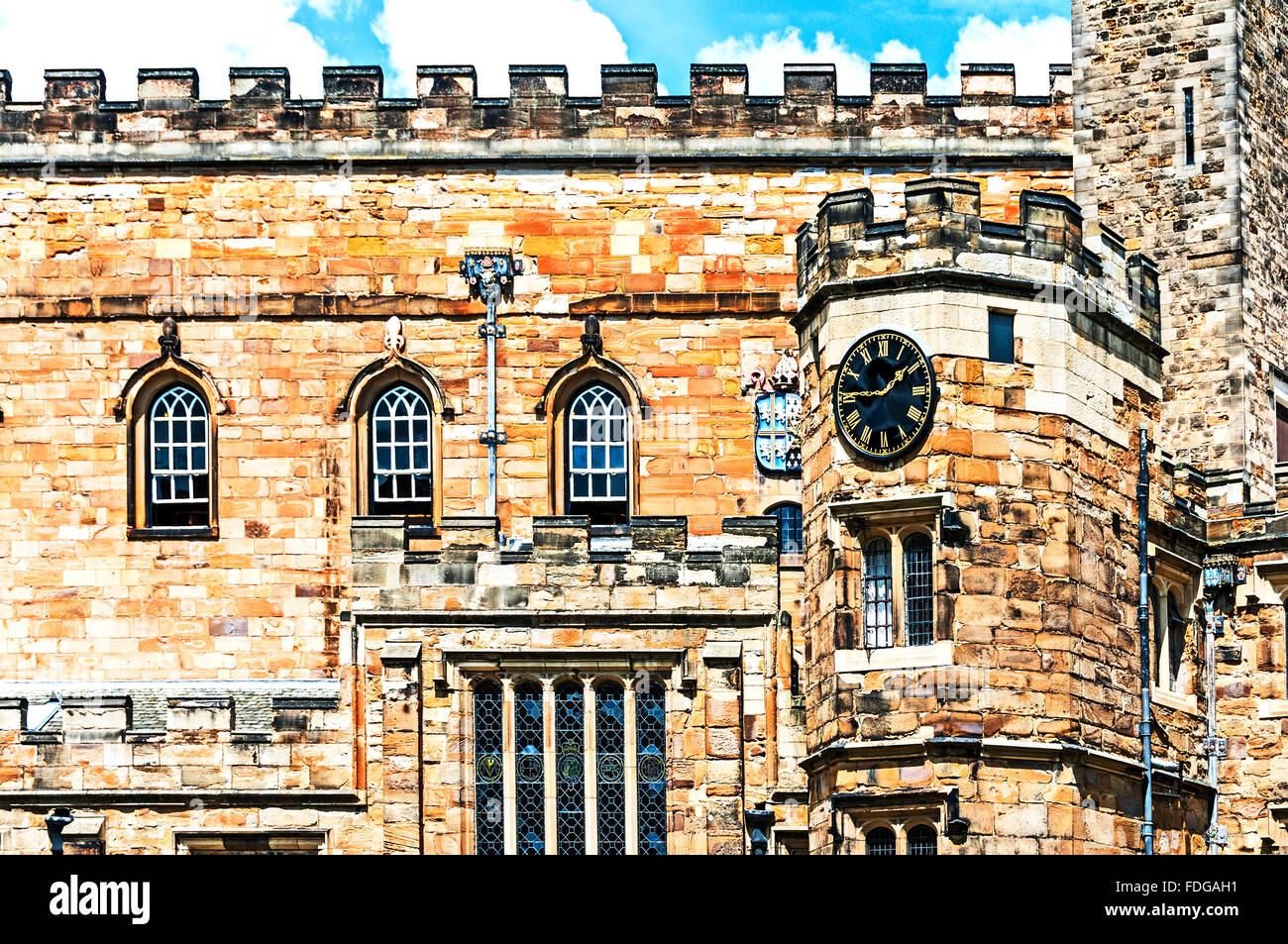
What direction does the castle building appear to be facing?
toward the camera
